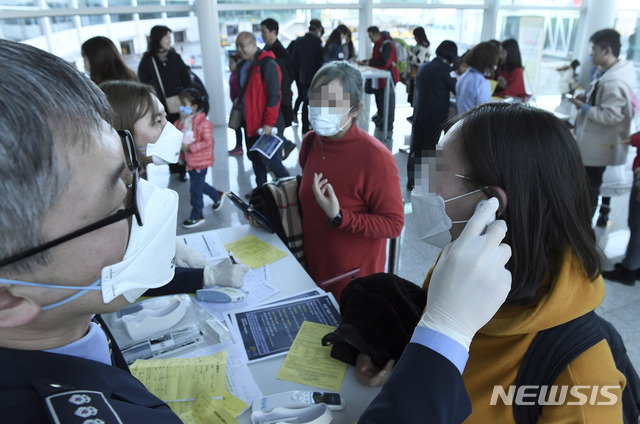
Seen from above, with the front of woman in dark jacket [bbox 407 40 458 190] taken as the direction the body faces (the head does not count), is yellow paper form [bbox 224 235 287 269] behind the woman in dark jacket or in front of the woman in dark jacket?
behind

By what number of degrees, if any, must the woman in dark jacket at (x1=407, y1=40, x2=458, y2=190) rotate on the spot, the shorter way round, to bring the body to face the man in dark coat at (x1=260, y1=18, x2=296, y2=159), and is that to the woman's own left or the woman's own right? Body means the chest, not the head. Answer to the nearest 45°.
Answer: approximately 135° to the woman's own left

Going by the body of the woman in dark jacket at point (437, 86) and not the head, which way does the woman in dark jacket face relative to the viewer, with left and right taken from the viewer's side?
facing away from the viewer and to the right of the viewer

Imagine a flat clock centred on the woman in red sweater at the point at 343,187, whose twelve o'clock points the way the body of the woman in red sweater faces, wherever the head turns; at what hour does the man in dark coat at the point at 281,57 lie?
The man in dark coat is roughly at 4 o'clock from the woman in red sweater.

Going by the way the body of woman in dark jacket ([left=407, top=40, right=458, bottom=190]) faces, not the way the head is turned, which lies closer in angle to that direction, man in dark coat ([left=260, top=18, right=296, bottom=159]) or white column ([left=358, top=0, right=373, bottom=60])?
the white column

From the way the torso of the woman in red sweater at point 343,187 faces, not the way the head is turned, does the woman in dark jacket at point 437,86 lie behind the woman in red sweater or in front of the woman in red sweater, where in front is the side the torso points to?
behind

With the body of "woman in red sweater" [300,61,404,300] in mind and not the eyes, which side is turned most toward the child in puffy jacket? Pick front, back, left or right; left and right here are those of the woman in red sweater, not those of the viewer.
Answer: right

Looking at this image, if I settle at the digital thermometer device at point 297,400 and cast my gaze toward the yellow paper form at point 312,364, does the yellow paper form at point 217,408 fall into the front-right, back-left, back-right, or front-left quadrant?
back-left

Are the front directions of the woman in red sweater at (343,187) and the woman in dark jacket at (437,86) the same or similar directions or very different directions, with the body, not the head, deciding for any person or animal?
very different directions

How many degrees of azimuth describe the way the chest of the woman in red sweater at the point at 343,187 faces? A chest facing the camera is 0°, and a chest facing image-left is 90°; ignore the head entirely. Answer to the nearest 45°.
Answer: approximately 45°
